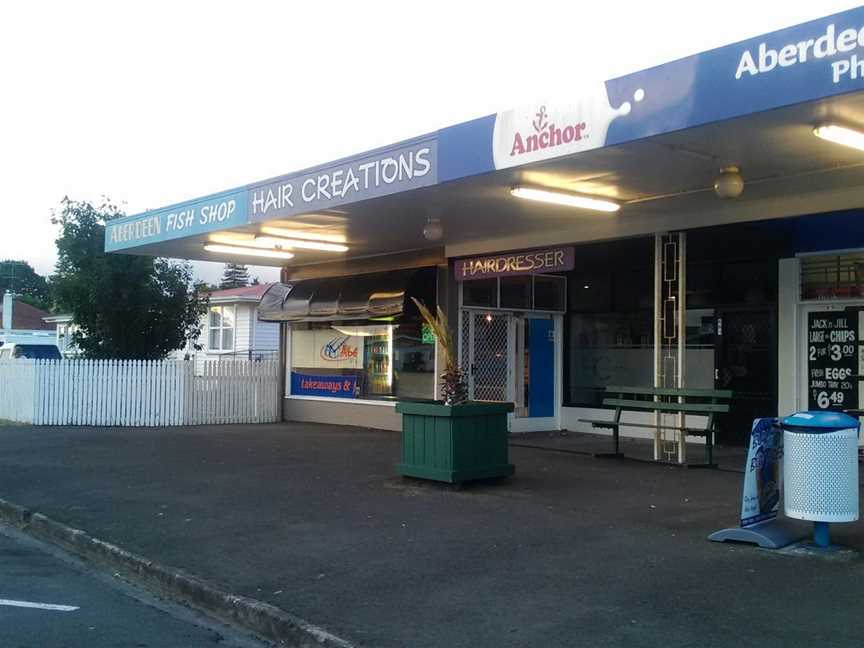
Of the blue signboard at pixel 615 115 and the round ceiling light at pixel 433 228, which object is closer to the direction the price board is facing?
the blue signboard

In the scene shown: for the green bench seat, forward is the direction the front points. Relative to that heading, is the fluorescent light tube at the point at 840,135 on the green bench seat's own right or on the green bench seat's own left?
on the green bench seat's own left

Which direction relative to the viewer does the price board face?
toward the camera

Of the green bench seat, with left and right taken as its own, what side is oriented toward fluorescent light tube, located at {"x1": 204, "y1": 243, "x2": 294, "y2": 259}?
right

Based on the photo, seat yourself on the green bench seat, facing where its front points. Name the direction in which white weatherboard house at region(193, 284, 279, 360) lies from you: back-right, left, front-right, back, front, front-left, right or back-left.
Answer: right

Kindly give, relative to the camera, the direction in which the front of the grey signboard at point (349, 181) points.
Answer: facing the viewer and to the left of the viewer

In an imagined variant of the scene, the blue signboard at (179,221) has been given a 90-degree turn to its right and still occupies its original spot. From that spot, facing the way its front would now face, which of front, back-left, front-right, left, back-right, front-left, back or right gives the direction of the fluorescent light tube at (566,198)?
back

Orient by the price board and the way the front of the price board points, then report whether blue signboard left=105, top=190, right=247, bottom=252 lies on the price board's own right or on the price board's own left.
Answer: on the price board's own right

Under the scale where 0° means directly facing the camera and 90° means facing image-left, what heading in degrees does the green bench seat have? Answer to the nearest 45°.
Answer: approximately 45°

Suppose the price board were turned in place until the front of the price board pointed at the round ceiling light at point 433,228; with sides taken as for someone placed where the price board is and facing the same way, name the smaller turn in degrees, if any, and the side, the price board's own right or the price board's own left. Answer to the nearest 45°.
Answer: approximately 90° to the price board's own right

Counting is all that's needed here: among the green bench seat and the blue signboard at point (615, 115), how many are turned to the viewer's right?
0

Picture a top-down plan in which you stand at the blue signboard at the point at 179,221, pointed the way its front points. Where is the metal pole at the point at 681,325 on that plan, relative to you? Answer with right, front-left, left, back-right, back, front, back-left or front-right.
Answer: left

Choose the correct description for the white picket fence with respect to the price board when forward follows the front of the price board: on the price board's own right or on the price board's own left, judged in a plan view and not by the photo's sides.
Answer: on the price board's own right

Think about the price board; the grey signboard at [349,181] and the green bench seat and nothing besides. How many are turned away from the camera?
0
